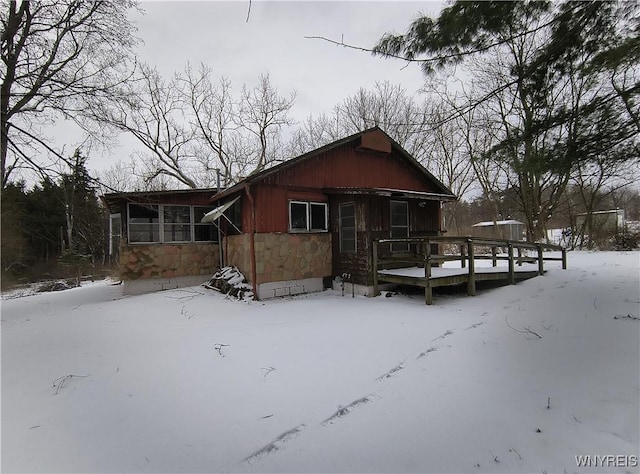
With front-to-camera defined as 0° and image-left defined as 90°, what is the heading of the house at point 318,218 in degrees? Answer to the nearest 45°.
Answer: approximately 315°

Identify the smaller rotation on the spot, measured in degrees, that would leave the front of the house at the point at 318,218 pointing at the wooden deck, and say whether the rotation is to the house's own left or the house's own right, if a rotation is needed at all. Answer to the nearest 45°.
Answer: approximately 45° to the house's own left

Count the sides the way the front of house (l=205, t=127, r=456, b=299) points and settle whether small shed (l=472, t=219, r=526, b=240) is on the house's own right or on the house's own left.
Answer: on the house's own left

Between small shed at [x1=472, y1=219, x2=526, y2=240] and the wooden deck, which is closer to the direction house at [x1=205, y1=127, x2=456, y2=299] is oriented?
the wooden deck
